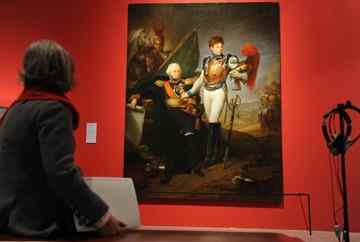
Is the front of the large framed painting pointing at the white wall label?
no

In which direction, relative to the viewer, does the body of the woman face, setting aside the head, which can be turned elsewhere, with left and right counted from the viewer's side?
facing away from the viewer and to the right of the viewer

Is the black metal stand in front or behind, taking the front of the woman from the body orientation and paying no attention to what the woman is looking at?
in front

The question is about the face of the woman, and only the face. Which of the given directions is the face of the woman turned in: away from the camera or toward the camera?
away from the camera

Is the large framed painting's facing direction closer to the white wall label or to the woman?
the woman

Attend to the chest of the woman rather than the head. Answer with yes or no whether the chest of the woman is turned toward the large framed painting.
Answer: yes

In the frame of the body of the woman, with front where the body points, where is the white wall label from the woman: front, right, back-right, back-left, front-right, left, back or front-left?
front-left

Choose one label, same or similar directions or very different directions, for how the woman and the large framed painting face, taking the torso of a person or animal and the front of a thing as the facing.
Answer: very different directions

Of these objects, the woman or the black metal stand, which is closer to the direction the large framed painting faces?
the woman

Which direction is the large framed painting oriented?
toward the camera

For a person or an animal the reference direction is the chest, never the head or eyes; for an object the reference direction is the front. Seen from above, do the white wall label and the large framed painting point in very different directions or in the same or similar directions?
same or similar directions

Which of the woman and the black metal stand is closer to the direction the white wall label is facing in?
the woman

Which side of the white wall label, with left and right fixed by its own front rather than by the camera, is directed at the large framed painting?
left

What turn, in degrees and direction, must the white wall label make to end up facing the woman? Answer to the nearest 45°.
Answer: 0° — it already faces them
